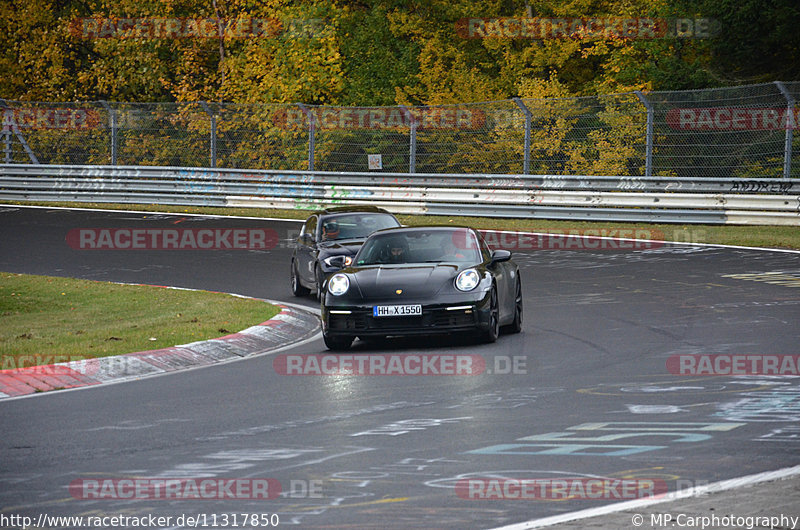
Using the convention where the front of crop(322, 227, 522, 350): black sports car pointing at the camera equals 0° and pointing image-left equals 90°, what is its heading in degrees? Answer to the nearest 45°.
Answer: approximately 0°

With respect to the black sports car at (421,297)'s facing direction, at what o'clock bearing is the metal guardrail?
The metal guardrail is roughly at 6 o'clock from the black sports car.

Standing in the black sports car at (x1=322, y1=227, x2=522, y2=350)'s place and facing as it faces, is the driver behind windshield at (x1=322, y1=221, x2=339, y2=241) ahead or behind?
behind

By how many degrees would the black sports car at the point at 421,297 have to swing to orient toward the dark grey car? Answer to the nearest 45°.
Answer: approximately 180°

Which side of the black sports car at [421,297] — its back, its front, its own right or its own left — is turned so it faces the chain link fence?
back

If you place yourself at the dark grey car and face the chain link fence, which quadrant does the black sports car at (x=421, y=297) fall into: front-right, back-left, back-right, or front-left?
back-right
